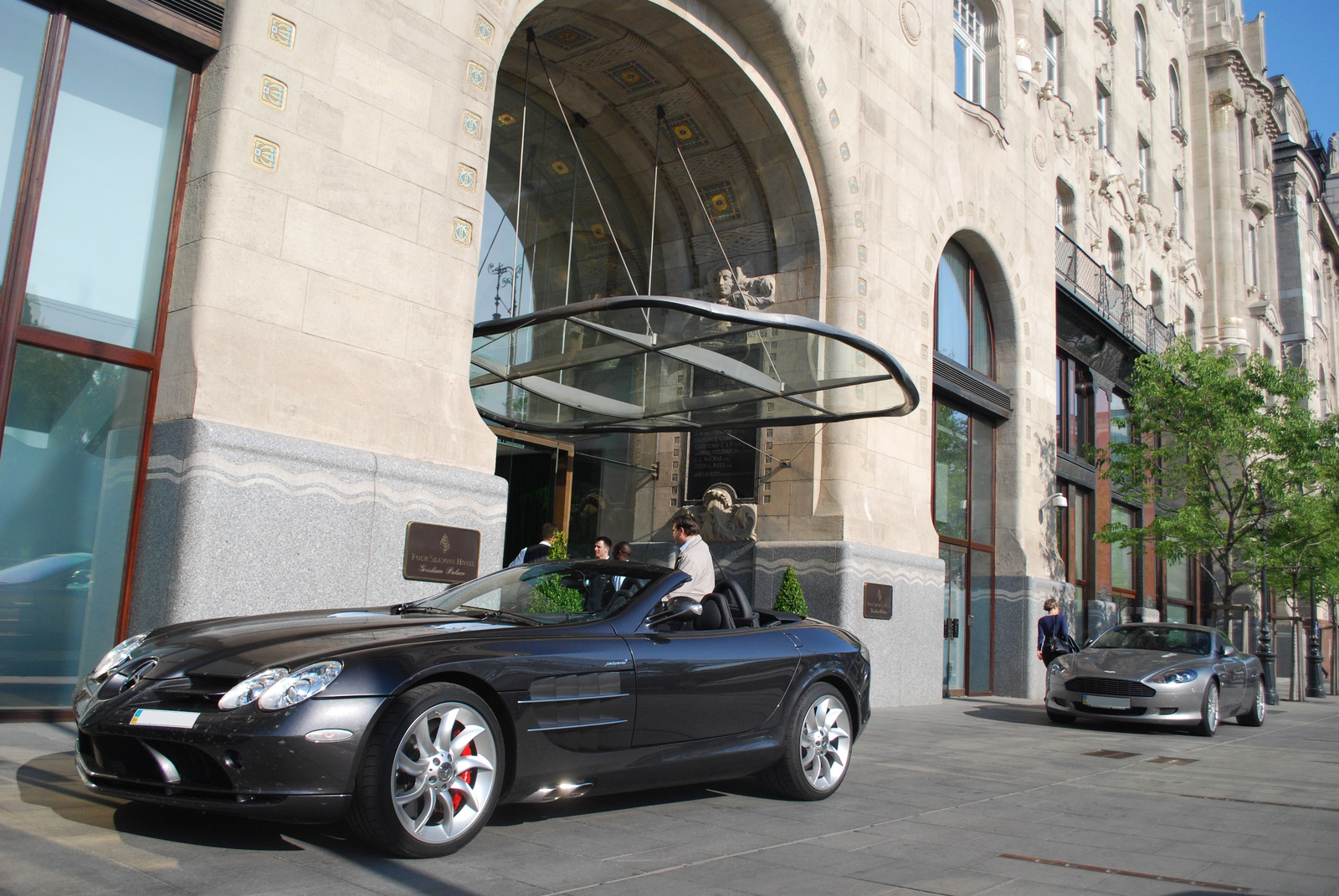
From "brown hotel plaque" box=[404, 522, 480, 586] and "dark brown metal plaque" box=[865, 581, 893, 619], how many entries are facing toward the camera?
2

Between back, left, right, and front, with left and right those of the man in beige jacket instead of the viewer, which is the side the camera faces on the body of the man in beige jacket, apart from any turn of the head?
left

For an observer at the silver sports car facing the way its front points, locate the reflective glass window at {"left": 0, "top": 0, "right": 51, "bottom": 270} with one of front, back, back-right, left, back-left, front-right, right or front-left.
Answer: front

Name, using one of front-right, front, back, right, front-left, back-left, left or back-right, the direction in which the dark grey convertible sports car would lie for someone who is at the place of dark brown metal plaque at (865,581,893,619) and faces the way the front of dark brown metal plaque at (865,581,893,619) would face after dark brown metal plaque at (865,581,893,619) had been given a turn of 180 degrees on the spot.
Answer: back

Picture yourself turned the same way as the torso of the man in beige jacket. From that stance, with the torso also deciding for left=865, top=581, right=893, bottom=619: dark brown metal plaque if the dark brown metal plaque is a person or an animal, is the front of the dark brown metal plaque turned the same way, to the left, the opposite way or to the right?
to the left

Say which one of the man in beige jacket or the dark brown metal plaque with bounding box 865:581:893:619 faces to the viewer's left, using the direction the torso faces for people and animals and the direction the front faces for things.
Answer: the man in beige jacket

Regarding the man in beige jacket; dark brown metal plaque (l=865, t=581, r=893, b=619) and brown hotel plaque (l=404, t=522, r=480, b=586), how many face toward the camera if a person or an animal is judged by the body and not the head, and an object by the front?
2

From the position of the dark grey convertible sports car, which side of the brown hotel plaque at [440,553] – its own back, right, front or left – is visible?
front

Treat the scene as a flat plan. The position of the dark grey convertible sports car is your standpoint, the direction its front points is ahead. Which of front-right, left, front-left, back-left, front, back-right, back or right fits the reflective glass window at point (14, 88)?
right

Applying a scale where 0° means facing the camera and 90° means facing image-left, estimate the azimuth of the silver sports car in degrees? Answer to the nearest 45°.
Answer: approximately 45°

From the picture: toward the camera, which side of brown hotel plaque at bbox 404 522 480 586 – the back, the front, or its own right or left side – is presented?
front

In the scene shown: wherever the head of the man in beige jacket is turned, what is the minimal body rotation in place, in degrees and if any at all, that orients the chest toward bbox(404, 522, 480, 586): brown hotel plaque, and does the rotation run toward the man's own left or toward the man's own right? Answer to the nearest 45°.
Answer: approximately 45° to the man's own right

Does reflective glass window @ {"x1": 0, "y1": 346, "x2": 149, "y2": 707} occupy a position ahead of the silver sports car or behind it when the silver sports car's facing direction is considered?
ahead
